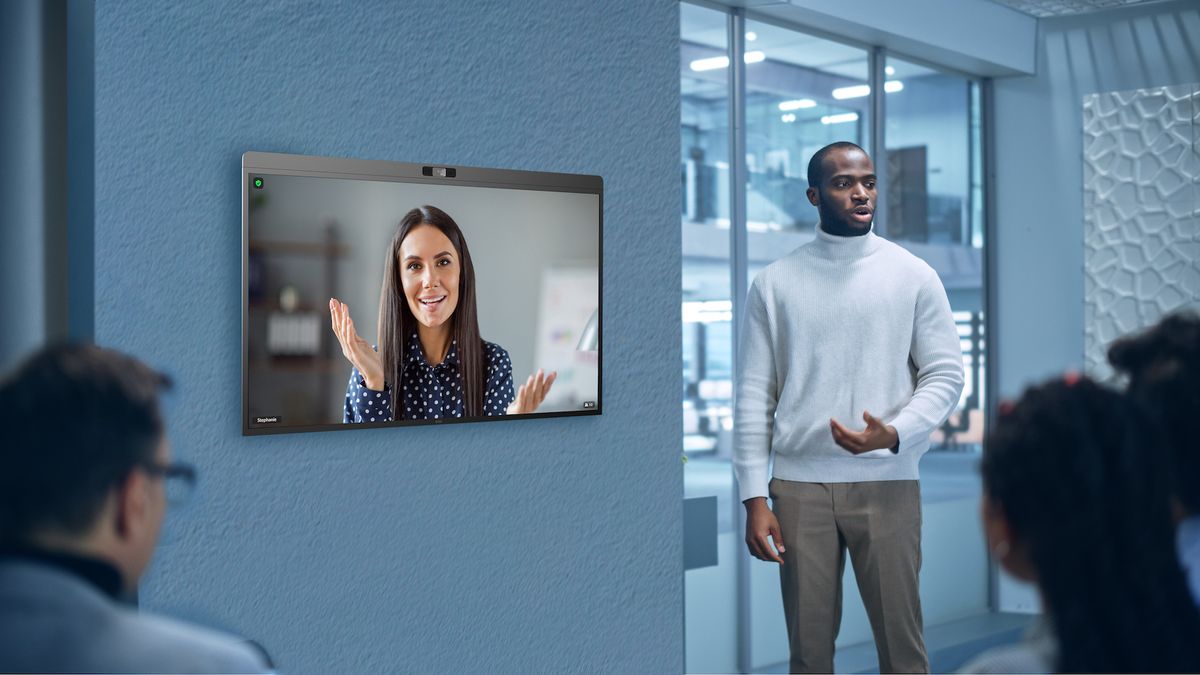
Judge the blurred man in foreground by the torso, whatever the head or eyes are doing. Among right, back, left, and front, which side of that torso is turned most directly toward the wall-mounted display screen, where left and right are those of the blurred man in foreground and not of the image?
front

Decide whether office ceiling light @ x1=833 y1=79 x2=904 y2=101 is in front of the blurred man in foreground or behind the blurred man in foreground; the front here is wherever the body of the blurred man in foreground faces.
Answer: in front

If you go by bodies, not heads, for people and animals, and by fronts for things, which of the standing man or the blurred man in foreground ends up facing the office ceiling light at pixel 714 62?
the blurred man in foreground

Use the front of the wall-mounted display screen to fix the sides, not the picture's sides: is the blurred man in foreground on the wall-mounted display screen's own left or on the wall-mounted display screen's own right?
on the wall-mounted display screen's own right

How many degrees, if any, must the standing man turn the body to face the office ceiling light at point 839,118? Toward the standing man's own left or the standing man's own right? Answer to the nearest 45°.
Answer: approximately 180°

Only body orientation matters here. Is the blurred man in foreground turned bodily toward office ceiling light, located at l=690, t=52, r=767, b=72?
yes

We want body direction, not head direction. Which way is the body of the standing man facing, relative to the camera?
toward the camera

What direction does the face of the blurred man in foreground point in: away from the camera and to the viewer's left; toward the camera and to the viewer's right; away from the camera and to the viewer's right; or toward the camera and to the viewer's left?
away from the camera and to the viewer's right

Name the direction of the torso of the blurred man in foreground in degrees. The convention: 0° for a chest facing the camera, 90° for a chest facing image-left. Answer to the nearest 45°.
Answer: approximately 225°

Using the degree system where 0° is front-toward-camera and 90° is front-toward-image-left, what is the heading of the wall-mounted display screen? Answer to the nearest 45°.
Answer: approximately 315°

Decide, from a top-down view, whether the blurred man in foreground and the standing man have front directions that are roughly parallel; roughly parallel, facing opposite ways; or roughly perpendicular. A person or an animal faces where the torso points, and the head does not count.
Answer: roughly parallel, facing opposite ways

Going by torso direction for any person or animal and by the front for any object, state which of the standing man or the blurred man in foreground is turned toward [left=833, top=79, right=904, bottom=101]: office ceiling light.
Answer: the blurred man in foreground

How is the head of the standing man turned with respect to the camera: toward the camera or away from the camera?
toward the camera

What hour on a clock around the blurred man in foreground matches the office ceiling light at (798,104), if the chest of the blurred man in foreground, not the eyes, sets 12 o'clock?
The office ceiling light is roughly at 12 o'clock from the blurred man in foreground.

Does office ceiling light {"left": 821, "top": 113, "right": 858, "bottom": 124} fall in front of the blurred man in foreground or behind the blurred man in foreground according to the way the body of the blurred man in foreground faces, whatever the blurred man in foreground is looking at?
in front

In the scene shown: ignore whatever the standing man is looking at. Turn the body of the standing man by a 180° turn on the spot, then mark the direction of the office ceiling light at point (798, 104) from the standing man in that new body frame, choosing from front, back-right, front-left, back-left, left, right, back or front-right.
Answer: front

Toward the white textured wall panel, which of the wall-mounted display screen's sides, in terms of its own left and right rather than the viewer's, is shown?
left

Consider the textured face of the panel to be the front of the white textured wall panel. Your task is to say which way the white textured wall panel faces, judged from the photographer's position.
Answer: facing the viewer and to the left of the viewer

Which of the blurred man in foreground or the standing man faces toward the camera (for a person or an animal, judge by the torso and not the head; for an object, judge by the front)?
the standing man
